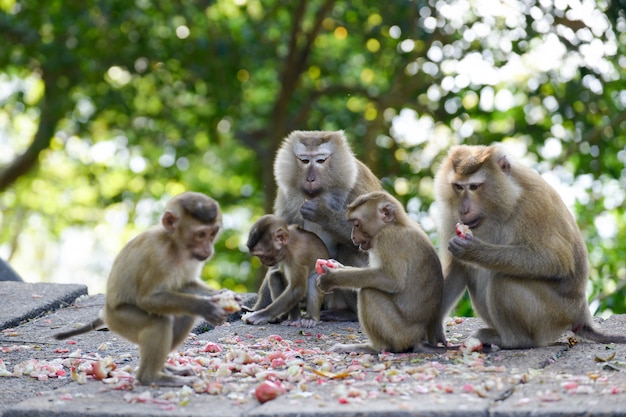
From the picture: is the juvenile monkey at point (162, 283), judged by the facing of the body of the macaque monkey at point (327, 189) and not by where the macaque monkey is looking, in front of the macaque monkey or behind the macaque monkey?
in front

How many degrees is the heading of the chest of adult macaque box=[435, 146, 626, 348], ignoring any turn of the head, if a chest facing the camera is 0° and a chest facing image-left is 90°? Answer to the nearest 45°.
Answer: approximately 45°

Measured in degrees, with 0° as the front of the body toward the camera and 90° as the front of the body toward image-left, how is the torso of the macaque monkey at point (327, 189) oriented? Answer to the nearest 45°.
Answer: approximately 45°

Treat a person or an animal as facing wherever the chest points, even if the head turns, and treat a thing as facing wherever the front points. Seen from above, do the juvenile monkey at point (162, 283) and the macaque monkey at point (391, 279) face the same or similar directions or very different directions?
very different directions

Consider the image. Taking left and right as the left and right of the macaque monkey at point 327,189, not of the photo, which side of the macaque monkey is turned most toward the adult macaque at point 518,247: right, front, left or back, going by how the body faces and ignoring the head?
left

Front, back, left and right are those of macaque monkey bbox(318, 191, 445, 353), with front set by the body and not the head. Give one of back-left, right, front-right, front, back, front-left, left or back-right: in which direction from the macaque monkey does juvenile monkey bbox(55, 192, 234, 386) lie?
front-left

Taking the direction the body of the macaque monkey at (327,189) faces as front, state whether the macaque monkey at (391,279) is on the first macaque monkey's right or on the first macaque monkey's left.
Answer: on the first macaque monkey's left

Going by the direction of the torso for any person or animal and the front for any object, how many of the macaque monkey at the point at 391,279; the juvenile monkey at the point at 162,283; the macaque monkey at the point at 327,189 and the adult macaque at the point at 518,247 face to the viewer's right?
1

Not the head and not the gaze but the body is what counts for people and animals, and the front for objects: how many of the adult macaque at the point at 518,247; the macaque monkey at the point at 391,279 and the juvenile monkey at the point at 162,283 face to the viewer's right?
1

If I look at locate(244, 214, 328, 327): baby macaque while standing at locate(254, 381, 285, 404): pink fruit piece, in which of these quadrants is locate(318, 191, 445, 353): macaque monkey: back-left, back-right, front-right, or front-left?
front-right

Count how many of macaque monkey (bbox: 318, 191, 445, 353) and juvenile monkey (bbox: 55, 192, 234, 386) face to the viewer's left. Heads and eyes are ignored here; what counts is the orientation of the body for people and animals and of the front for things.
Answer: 1

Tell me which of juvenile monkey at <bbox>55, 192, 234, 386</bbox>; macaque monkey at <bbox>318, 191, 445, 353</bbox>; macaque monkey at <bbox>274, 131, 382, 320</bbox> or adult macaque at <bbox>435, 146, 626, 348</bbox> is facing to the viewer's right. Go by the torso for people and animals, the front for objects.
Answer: the juvenile monkey

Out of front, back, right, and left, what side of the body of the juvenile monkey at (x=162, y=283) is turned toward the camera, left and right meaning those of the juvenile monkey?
right

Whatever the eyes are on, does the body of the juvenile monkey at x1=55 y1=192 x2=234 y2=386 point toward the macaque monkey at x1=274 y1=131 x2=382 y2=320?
no

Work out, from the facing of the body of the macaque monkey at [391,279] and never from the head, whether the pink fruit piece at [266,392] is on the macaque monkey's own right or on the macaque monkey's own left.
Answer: on the macaque monkey's own left

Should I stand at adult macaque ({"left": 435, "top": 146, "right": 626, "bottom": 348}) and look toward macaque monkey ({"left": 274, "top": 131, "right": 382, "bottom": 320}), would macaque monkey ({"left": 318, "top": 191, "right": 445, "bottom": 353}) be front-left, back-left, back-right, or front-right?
front-left

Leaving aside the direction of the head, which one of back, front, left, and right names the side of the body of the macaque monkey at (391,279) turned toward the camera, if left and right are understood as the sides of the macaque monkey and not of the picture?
left
